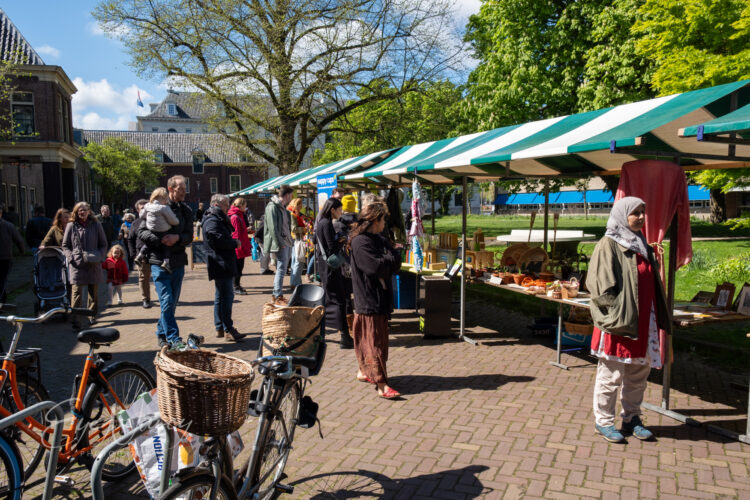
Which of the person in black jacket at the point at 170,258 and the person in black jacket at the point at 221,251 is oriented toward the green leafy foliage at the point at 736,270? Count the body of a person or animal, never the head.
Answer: the person in black jacket at the point at 221,251

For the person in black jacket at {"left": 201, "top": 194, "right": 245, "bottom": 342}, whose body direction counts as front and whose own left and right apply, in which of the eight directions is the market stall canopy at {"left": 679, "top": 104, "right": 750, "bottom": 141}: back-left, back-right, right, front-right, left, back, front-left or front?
front-right

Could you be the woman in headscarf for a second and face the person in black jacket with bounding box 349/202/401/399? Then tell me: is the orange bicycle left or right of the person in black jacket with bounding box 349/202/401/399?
left

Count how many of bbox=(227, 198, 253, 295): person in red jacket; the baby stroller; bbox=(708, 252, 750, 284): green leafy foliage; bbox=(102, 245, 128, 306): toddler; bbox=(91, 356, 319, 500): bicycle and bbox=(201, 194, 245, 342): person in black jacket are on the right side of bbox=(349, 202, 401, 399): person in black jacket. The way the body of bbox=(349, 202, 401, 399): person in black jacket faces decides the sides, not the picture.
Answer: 1

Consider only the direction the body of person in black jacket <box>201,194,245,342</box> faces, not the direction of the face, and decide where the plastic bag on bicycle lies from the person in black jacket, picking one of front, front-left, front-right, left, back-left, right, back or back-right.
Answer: right

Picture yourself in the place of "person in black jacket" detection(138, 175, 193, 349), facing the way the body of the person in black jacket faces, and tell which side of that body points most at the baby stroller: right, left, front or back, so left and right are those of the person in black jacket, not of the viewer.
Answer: right

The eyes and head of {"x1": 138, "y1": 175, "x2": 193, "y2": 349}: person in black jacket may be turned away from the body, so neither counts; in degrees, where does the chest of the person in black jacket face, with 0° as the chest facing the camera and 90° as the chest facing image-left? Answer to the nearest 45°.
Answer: approximately 45°

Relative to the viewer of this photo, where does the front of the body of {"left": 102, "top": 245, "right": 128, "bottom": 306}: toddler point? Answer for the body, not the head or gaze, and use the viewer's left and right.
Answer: facing the viewer
